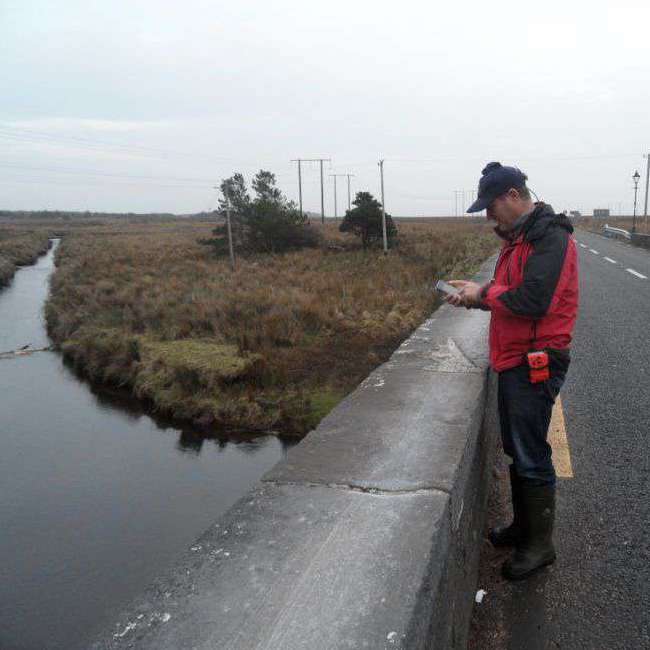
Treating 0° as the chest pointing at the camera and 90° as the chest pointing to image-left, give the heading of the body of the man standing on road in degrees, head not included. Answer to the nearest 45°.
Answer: approximately 90°

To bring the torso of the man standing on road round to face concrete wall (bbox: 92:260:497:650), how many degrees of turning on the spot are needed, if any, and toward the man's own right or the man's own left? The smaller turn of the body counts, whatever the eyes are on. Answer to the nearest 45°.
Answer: approximately 45° to the man's own left
